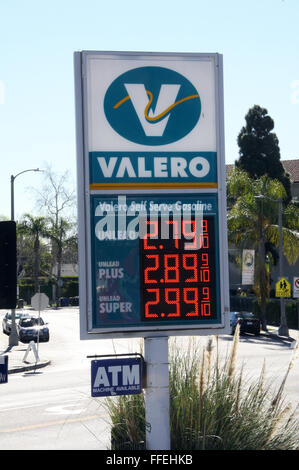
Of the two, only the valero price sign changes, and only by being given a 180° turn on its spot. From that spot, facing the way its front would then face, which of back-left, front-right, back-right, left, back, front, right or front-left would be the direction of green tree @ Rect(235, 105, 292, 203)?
front

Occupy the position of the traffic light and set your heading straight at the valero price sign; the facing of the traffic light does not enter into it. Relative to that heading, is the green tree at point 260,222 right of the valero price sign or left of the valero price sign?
left

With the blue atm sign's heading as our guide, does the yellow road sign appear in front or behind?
behind

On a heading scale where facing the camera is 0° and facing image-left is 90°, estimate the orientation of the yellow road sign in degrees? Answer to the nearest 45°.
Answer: approximately 0°

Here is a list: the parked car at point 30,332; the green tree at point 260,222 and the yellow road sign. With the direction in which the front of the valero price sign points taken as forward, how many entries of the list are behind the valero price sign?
3

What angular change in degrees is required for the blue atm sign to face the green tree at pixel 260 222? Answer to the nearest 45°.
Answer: approximately 180°

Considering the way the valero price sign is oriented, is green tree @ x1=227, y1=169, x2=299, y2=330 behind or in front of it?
behind

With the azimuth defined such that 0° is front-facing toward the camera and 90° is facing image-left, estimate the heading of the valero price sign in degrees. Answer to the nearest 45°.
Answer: approximately 0°

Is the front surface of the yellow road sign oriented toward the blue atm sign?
yes
